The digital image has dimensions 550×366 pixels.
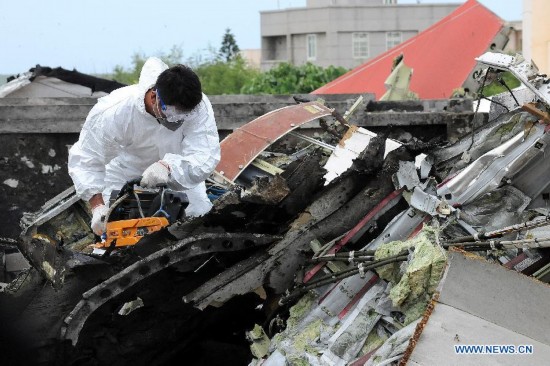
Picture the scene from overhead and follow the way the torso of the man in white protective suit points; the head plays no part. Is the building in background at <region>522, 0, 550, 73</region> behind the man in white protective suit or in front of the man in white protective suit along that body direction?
behind

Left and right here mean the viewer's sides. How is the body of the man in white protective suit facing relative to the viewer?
facing the viewer
